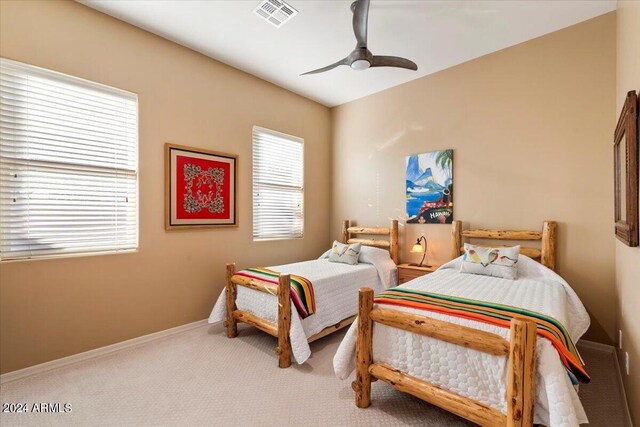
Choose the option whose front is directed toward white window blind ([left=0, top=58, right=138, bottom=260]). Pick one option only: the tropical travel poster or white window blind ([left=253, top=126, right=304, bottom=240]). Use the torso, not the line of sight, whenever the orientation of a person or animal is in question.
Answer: the tropical travel poster

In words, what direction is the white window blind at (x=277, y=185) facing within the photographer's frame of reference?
facing the viewer and to the right of the viewer

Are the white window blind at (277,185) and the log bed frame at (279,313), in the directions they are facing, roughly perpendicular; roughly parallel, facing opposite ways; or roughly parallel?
roughly perpendicular

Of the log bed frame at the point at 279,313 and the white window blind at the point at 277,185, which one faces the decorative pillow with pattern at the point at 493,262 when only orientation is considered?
the white window blind

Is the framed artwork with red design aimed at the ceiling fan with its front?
yes

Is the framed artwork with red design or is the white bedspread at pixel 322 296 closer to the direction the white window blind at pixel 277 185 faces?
the white bedspread

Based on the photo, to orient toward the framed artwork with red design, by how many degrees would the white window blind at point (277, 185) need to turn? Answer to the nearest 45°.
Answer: approximately 90° to its right

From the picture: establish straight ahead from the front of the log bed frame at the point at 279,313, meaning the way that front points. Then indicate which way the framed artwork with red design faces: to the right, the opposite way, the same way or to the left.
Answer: to the left

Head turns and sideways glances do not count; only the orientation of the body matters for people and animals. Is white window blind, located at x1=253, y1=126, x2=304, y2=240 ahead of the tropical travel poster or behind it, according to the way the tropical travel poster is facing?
ahead

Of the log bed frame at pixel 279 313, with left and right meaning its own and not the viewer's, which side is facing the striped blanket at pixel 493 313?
left

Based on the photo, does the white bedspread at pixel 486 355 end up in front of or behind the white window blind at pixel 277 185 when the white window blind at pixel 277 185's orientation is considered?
in front

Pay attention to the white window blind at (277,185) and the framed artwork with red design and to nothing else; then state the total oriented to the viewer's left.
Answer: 0

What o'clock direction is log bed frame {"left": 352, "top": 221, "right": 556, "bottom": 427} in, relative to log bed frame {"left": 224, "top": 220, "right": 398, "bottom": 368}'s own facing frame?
log bed frame {"left": 352, "top": 221, "right": 556, "bottom": 427} is roughly at 9 o'clock from log bed frame {"left": 224, "top": 220, "right": 398, "bottom": 368}.

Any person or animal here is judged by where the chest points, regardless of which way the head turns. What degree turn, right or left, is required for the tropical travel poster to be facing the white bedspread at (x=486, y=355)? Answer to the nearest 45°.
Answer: approximately 45° to its left
